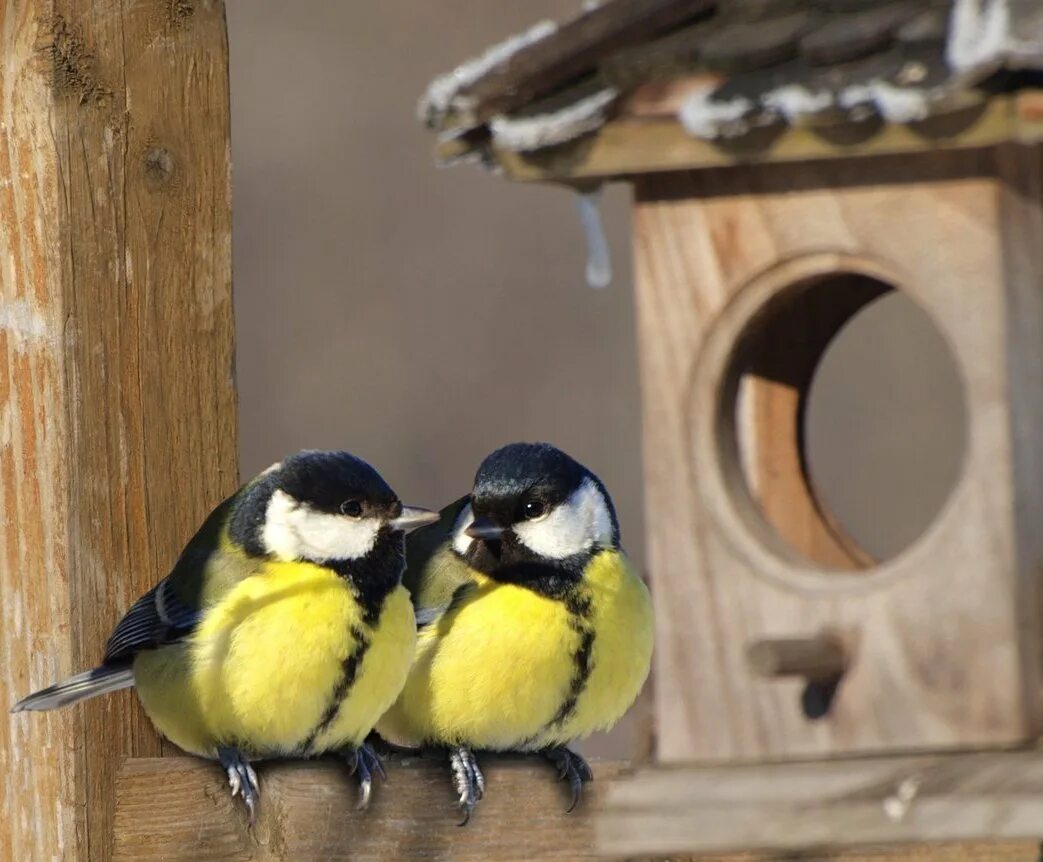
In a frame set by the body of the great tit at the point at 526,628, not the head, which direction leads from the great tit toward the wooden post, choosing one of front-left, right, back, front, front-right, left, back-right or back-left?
right

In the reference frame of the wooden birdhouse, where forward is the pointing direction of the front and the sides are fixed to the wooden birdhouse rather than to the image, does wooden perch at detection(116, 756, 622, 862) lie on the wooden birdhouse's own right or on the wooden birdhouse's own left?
on the wooden birdhouse's own right

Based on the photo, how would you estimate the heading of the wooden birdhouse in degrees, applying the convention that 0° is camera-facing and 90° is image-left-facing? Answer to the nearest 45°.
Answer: approximately 45°

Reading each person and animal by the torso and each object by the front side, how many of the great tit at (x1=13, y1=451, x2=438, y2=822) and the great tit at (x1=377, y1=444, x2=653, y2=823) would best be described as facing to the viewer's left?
0

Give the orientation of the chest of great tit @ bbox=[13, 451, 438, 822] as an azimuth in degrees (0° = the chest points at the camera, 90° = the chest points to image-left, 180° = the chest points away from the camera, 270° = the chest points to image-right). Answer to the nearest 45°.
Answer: approximately 315°

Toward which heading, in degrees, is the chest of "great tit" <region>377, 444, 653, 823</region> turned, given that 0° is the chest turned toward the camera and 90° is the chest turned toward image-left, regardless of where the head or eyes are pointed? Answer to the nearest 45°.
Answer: approximately 315°
